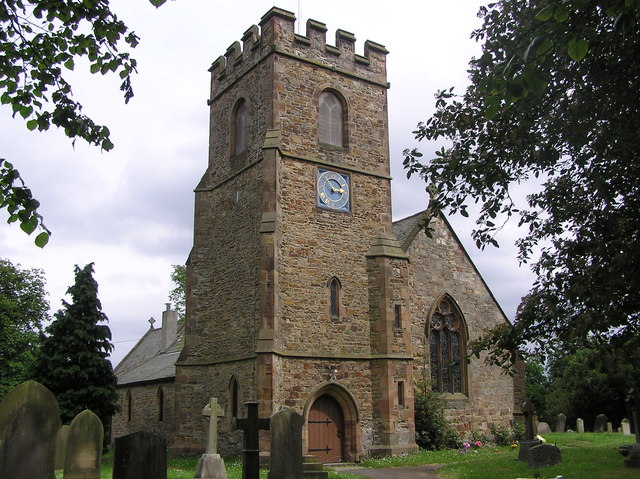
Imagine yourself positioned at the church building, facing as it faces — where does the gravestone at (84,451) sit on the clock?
The gravestone is roughly at 2 o'clock from the church building.

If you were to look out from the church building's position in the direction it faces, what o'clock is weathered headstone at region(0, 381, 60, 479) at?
The weathered headstone is roughly at 2 o'clock from the church building.

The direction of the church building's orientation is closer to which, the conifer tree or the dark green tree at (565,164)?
the dark green tree

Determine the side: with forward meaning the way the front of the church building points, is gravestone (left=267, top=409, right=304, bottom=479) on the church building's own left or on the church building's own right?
on the church building's own right

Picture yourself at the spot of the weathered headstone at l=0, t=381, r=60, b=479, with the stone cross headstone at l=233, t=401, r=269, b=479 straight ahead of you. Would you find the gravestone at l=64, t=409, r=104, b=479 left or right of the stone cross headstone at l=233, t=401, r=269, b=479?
left

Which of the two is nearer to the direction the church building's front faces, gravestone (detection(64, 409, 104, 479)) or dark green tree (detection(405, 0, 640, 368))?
the dark green tree

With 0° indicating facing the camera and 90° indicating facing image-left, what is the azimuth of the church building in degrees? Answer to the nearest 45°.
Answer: approximately 315°

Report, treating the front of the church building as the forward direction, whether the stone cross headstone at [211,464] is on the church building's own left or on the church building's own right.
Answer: on the church building's own right
